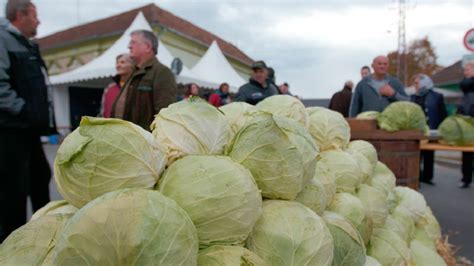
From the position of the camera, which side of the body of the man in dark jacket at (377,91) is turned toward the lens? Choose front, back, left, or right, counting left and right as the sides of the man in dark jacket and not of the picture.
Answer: front

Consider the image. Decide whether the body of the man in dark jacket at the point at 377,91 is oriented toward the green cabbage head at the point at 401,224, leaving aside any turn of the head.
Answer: yes

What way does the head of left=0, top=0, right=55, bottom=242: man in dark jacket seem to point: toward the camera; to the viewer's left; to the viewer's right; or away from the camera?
to the viewer's right

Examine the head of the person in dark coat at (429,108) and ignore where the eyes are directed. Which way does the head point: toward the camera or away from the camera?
toward the camera

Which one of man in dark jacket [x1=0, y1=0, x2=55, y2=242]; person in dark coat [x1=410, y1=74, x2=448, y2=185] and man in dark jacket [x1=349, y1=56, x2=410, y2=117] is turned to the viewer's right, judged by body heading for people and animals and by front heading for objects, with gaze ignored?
man in dark jacket [x1=0, y1=0, x2=55, y2=242]

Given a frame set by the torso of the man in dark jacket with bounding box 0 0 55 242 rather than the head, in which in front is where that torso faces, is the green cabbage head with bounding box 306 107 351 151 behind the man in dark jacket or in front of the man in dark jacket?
in front

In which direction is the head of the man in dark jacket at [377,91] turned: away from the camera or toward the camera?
toward the camera

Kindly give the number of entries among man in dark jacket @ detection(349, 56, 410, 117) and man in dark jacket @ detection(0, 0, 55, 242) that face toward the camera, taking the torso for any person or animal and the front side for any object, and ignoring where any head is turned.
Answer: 1

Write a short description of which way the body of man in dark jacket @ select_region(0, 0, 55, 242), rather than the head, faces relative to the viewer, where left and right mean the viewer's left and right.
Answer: facing to the right of the viewer

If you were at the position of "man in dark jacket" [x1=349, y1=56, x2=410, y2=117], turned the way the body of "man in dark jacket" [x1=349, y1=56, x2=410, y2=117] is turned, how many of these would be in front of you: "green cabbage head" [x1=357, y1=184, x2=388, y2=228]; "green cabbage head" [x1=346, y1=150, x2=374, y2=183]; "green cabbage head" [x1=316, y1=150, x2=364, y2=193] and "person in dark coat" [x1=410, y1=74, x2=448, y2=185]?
3

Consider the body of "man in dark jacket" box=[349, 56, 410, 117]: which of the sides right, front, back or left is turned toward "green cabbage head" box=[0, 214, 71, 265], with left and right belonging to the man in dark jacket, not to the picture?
front

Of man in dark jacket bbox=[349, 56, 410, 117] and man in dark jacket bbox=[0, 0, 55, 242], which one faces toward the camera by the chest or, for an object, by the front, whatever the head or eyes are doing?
man in dark jacket bbox=[349, 56, 410, 117]

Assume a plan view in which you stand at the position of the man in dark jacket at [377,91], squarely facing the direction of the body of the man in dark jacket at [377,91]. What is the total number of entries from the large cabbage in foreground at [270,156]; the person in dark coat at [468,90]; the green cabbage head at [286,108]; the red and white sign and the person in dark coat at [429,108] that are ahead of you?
2

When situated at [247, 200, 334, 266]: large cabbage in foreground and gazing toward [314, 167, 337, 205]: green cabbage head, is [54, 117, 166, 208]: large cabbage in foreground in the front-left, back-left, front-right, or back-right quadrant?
back-left

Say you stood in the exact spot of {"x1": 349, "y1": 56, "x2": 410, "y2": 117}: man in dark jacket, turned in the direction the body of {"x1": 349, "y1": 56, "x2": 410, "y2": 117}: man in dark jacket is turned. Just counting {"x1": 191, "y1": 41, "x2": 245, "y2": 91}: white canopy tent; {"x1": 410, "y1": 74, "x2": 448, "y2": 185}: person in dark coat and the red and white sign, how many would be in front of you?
0

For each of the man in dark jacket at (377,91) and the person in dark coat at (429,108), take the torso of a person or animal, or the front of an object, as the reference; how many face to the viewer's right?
0

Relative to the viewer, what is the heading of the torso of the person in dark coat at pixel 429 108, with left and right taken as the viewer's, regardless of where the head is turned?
facing the viewer and to the left of the viewer

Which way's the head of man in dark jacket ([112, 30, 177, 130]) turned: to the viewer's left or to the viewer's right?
to the viewer's left
